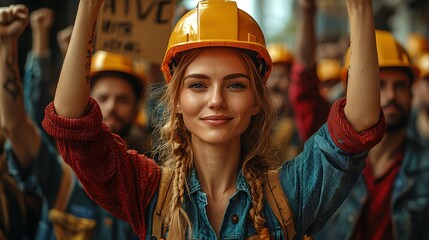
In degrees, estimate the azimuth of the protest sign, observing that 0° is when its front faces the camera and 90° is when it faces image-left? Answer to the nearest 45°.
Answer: approximately 0°

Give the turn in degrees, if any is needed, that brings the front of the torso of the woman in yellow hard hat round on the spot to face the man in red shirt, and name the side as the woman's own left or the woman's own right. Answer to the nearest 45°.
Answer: approximately 135° to the woman's own left

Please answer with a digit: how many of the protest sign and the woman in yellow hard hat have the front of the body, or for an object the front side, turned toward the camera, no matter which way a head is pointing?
2

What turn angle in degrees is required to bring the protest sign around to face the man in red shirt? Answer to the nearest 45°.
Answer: approximately 90° to its left

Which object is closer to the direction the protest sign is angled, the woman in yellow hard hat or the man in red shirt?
the woman in yellow hard hat
